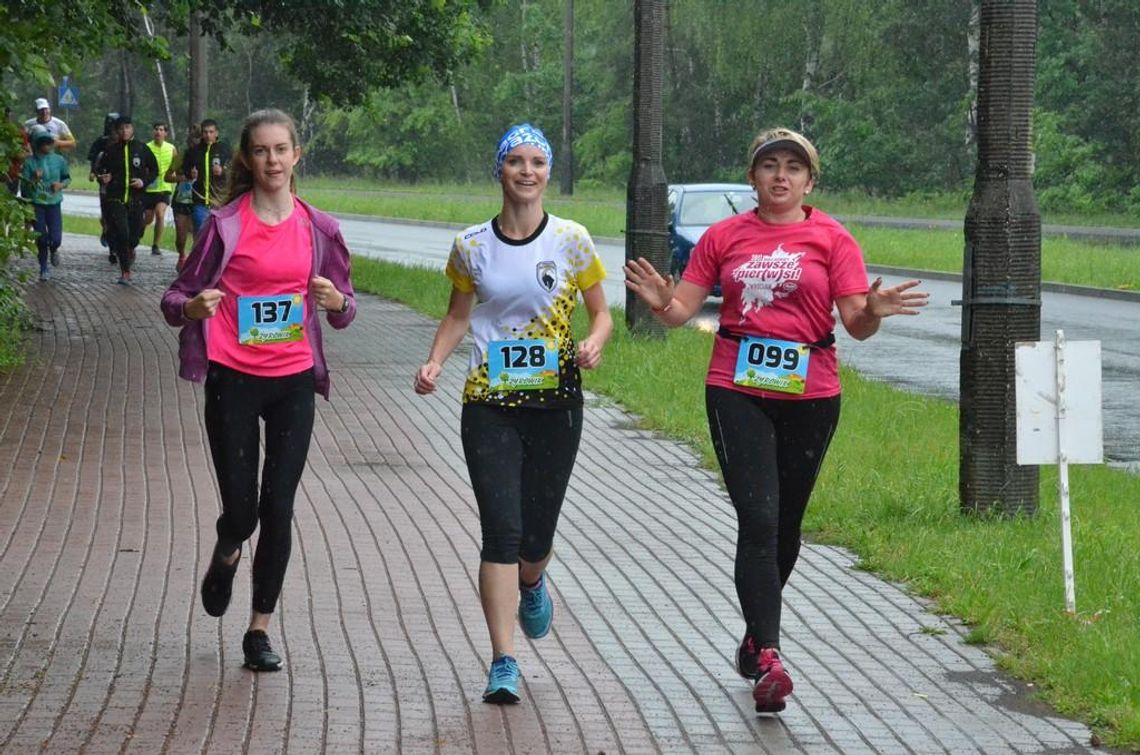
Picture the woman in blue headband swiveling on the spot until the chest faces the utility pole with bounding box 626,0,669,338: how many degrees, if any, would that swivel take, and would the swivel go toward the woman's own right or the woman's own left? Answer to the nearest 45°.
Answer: approximately 180°

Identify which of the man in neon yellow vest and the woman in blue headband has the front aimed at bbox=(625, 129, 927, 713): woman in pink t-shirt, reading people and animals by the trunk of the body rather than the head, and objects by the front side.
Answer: the man in neon yellow vest

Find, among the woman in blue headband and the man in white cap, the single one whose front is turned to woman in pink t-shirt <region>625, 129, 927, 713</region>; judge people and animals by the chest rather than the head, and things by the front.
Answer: the man in white cap

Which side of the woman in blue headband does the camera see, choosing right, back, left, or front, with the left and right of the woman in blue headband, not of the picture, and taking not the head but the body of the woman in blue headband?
front

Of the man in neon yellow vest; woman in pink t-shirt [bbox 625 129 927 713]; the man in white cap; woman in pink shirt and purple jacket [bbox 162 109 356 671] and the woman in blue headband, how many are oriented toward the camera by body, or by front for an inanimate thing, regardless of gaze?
5

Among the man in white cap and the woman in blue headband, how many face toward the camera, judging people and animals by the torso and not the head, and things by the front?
2

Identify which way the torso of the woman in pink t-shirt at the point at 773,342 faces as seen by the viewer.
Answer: toward the camera

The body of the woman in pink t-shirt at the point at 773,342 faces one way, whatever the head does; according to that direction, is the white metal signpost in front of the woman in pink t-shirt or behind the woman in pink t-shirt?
behind

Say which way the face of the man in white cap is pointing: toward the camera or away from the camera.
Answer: toward the camera

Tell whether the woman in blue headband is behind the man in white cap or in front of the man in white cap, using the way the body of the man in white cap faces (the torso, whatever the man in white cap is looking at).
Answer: in front

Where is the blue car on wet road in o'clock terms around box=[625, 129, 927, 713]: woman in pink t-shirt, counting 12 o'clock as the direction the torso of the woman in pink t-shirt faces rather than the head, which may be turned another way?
The blue car on wet road is roughly at 6 o'clock from the woman in pink t-shirt.

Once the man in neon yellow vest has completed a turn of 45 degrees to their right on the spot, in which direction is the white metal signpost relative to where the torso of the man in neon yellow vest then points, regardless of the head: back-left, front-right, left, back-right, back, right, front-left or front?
front-left

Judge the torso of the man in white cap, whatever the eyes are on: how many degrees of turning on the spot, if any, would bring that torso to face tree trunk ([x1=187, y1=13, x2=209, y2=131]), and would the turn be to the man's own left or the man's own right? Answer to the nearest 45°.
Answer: approximately 180°

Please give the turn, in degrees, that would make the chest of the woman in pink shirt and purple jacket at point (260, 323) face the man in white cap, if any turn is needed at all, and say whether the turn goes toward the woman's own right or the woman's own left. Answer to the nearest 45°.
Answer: approximately 180°

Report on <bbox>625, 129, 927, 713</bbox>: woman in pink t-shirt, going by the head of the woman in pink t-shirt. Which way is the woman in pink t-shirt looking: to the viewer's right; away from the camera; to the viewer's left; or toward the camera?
toward the camera

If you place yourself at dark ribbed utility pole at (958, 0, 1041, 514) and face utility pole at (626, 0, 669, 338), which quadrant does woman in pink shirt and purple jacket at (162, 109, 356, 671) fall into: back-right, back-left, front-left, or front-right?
back-left

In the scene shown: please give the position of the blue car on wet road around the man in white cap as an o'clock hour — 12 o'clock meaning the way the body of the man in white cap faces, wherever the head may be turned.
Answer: The blue car on wet road is roughly at 9 o'clock from the man in white cap.
